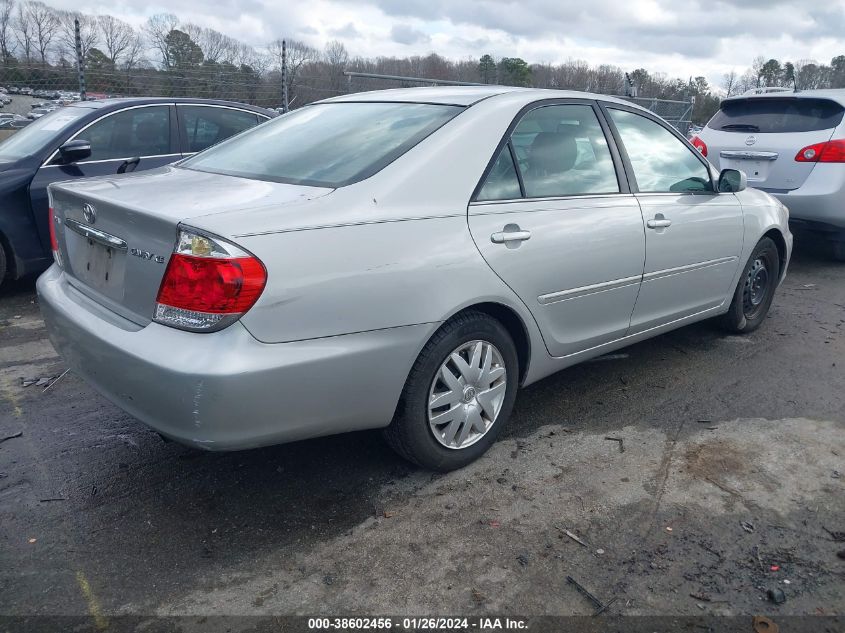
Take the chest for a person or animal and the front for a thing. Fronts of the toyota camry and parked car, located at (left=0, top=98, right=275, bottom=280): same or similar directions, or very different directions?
very different directions

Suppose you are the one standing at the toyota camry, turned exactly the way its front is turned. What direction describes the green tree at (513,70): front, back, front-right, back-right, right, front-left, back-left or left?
front-left

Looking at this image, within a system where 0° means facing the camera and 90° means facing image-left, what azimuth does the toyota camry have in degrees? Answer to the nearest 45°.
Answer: approximately 225°

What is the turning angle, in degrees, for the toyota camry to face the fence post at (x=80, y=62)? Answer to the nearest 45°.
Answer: approximately 90° to its left

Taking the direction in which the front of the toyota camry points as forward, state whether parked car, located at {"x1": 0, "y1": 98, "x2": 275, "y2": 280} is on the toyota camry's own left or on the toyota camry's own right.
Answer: on the toyota camry's own left

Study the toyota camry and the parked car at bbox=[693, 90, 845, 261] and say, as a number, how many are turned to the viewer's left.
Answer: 0

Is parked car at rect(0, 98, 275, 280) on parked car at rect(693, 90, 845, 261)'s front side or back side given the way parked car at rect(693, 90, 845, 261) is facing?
on the back side

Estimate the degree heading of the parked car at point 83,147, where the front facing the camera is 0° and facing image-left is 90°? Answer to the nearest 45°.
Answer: approximately 45°

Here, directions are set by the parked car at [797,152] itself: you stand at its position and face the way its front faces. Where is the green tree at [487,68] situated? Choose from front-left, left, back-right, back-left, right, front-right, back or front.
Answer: left

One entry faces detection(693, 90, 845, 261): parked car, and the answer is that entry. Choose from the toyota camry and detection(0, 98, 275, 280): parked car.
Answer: the toyota camry

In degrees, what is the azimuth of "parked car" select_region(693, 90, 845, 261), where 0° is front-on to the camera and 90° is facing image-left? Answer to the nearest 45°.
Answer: approximately 225°
